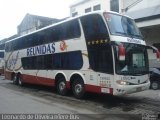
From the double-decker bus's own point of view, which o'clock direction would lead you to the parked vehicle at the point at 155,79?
The parked vehicle is roughly at 11 o'clock from the double-decker bus.

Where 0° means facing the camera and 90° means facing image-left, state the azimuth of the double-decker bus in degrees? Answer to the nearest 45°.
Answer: approximately 315°
